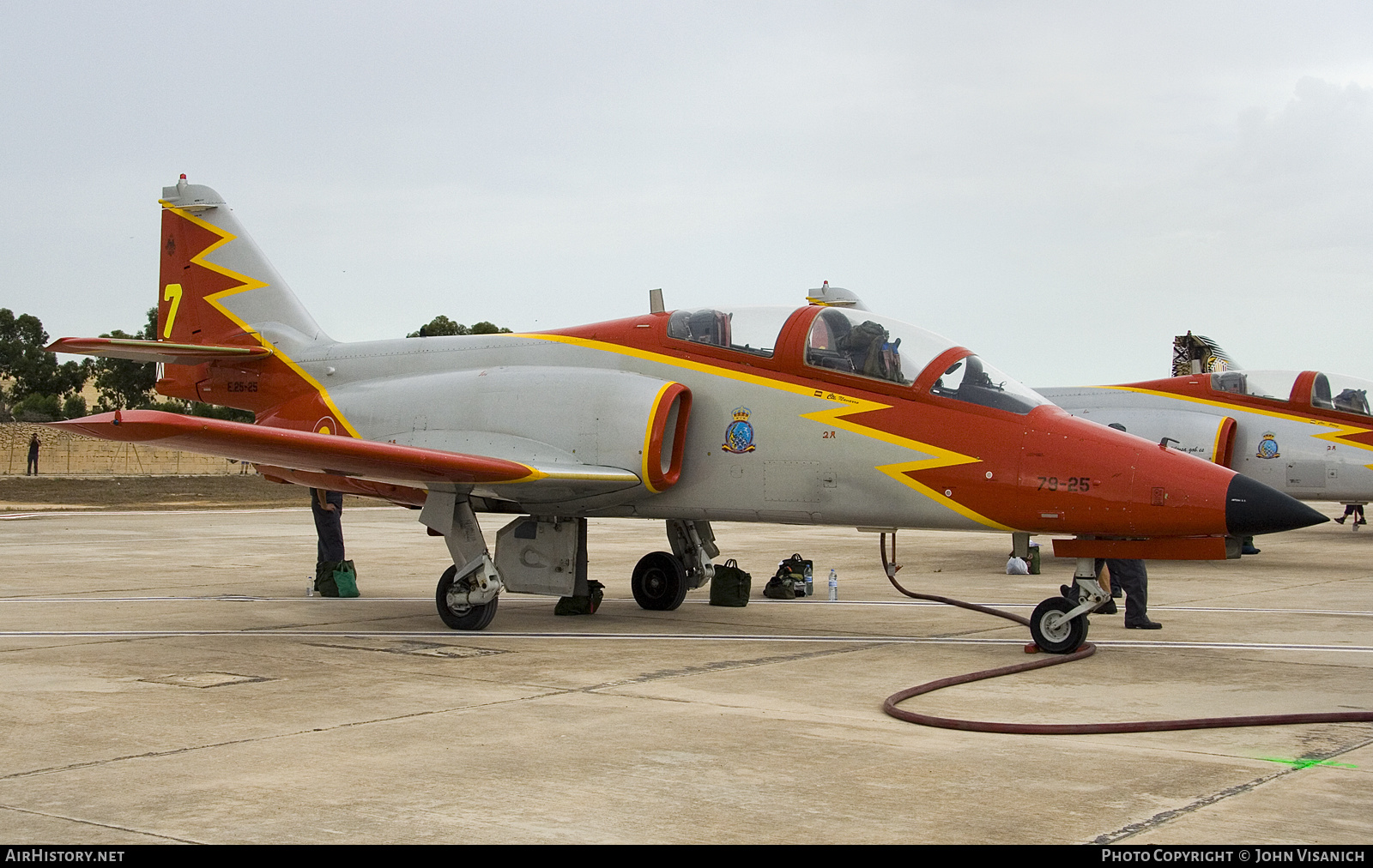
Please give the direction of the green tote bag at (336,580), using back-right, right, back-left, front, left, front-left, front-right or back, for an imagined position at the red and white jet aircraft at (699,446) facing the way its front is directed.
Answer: back

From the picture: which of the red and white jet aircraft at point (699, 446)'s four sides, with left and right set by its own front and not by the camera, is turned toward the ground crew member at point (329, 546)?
back

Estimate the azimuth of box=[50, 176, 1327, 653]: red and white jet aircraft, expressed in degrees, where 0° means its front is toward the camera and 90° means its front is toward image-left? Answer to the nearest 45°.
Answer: approximately 315°
